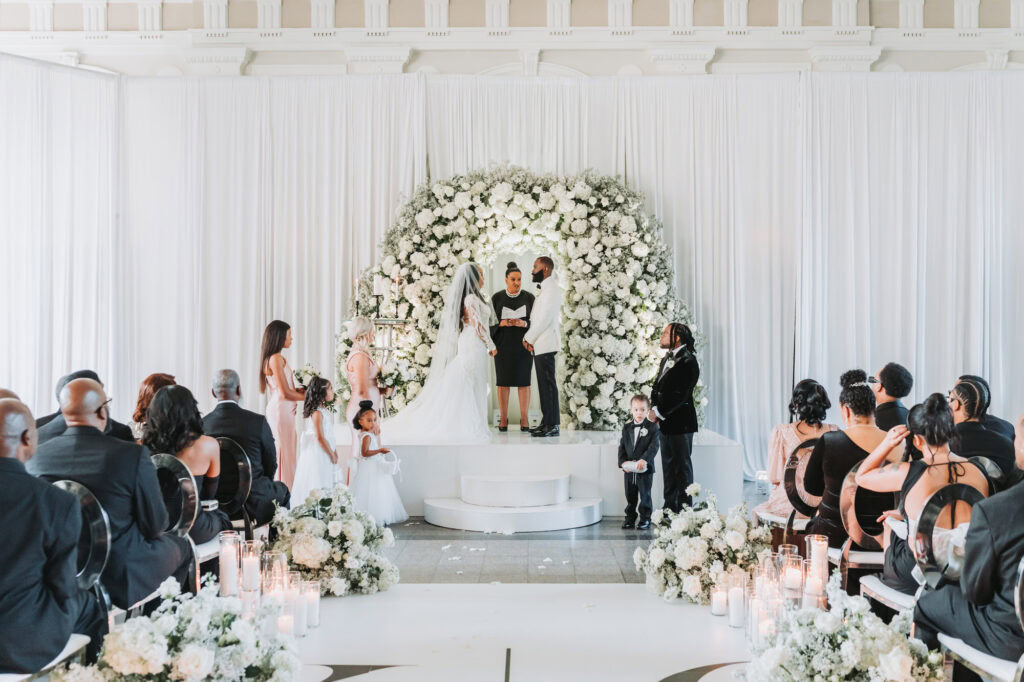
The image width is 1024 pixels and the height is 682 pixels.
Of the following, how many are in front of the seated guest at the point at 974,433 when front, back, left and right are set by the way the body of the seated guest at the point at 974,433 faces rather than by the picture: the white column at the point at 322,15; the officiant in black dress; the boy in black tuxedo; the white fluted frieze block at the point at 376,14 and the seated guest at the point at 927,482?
4

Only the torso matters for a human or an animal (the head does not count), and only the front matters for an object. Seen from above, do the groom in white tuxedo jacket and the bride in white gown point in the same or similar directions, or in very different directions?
very different directions

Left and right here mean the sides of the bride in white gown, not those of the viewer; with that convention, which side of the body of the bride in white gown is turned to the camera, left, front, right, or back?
right

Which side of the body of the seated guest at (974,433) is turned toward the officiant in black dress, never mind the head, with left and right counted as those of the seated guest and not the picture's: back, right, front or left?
front

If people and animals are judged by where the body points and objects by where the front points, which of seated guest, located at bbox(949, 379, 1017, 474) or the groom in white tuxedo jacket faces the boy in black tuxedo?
the seated guest

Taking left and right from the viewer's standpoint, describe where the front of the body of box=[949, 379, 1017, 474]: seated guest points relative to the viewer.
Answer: facing away from the viewer and to the left of the viewer

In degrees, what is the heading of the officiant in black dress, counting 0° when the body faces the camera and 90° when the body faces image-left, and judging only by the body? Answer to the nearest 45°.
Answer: approximately 0°

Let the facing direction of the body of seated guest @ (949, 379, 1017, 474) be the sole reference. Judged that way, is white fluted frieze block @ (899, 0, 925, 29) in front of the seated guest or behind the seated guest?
in front

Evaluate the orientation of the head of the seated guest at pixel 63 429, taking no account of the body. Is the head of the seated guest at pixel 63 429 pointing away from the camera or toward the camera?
away from the camera

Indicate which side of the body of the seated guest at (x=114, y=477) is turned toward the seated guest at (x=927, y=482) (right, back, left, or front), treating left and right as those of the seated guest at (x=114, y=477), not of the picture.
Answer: right

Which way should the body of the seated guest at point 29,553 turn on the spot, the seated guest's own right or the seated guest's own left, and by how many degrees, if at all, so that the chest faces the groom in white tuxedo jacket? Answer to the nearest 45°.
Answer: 0° — they already face them

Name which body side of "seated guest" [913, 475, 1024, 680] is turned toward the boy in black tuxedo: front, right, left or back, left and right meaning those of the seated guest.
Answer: front

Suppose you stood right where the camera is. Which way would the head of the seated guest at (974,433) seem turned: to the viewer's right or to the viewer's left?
to the viewer's left

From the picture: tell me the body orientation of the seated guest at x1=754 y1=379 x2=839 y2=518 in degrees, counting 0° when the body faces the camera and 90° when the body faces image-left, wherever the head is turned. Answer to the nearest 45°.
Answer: approximately 135°

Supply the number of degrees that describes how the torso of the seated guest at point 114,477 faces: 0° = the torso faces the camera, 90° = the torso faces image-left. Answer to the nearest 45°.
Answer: approximately 225°

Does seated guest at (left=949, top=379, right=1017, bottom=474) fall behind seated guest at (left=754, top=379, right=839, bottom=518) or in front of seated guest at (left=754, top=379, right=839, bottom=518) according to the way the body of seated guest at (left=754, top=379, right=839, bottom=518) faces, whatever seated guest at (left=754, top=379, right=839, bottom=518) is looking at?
behind

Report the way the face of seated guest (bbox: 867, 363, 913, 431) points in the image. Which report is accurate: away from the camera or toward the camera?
away from the camera

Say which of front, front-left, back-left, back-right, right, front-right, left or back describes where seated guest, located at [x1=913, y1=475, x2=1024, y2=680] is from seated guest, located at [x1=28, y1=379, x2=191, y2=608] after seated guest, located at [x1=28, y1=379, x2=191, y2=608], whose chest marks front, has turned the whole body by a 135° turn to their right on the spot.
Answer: front-left
